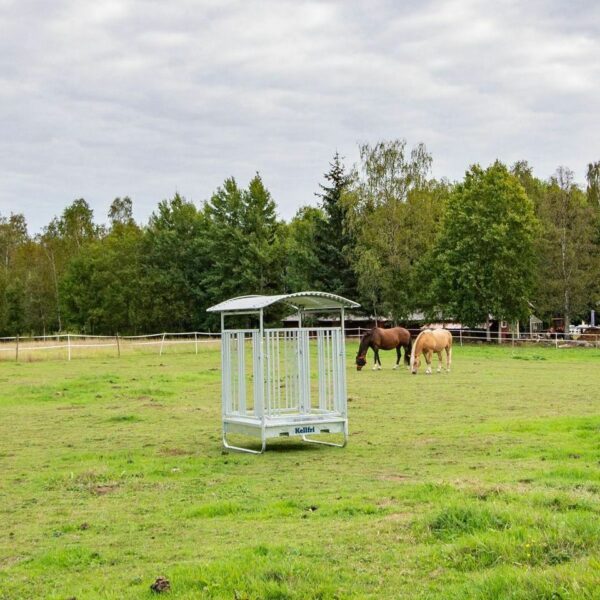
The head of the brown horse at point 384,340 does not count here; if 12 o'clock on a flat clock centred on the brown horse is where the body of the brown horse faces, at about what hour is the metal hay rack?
The metal hay rack is roughly at 9 o'clock from the brown horse.

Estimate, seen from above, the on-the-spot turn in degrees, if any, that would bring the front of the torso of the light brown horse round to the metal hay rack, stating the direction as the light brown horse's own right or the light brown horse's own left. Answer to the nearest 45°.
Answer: approximately 45° to the light brown horse's own left

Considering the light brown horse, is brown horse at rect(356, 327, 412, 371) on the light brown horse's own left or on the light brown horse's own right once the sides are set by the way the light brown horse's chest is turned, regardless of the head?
on the light brown horse's own right

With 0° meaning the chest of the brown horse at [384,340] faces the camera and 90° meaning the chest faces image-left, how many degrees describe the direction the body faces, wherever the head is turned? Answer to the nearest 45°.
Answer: approximately 90°

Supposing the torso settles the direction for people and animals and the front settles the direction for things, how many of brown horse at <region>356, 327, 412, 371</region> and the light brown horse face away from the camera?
0

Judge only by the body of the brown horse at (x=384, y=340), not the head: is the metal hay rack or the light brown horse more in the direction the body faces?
the metal hay rack

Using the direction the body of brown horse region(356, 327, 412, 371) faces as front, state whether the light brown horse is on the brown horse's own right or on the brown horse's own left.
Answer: on the brown horse's own left

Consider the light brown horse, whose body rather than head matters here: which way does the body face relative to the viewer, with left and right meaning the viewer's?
facing the viewer and to the left of the viewer
